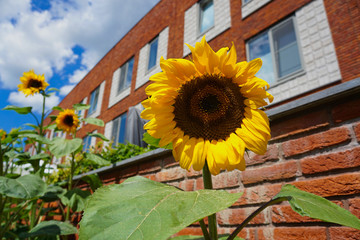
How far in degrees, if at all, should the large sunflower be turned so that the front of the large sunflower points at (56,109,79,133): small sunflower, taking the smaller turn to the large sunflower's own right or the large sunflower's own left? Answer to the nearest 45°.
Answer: approximately 135° to the large sunflower's own right

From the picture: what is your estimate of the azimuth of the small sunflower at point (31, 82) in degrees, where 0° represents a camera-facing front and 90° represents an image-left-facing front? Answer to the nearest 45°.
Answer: approximately 0°

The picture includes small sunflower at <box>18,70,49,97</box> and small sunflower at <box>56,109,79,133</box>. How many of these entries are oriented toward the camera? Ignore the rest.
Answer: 2

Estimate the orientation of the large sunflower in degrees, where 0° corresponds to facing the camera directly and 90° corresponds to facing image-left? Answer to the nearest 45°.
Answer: approximately 0°

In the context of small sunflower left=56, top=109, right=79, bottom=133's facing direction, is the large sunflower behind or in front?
in front

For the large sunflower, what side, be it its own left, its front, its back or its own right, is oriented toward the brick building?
back

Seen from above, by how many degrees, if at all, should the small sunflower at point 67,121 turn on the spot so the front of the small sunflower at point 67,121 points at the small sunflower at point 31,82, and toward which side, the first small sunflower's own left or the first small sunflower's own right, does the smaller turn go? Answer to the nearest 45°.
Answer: approximately 135° to the first small sunflower's own right

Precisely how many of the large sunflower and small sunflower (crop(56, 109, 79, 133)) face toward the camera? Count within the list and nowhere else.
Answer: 2

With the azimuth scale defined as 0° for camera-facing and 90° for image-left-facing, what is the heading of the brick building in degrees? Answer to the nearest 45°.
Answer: approximately 45°

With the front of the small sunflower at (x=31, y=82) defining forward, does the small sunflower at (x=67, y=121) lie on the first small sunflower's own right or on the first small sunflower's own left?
on the first small sunflower's own left
